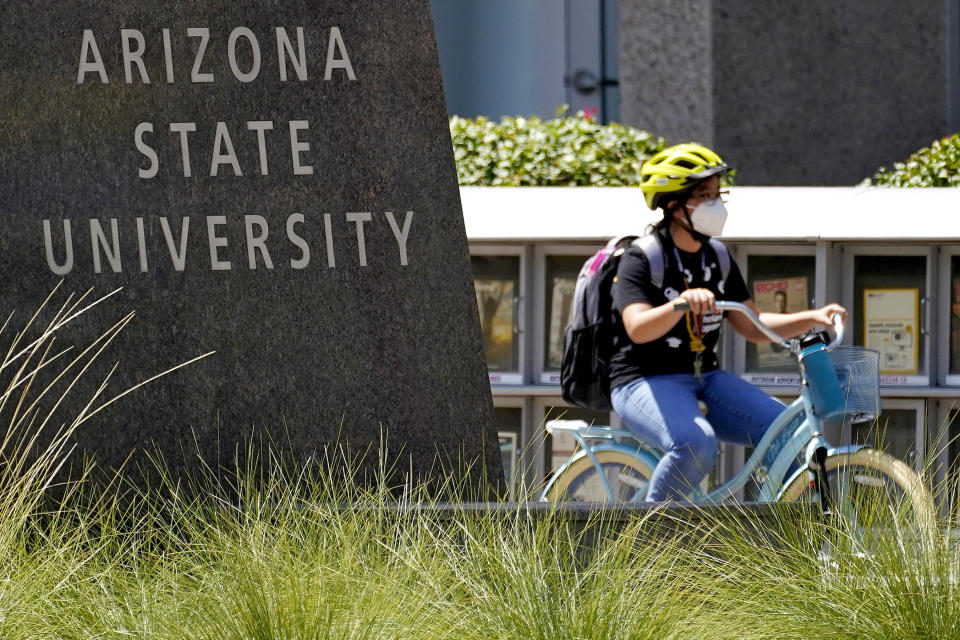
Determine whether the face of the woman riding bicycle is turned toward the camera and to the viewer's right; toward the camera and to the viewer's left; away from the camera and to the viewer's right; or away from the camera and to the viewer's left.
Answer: toward the camera and to the viewer's right

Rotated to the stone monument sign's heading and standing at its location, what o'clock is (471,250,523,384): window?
The window is roughly at 7 o'clock from the stone monument sign.

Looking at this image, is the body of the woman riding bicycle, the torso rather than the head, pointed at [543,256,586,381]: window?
no

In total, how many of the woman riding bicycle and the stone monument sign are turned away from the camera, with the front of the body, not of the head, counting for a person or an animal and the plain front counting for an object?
0

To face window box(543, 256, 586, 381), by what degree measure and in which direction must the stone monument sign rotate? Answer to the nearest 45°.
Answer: approximately 135° to its left

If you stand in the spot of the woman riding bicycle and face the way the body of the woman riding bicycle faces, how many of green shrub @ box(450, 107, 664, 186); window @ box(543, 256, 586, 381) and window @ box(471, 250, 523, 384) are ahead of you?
0

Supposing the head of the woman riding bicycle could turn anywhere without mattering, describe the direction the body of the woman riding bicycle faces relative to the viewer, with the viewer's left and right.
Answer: facing the viewer and to the right of the viewer

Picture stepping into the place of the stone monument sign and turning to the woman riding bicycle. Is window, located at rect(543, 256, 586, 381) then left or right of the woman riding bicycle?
left

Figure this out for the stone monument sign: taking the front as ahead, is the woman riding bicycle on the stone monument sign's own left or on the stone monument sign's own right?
on the stone monument sign's own left

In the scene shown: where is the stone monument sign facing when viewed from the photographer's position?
facing the viewer

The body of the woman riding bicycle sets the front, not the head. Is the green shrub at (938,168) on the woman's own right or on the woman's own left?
on the woman's own left

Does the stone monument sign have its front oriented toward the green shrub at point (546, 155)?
no

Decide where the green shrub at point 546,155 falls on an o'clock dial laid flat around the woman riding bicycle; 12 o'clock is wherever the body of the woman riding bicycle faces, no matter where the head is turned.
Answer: The green shrub is roughly at 7 o'clock from the woman riding bicycle.
